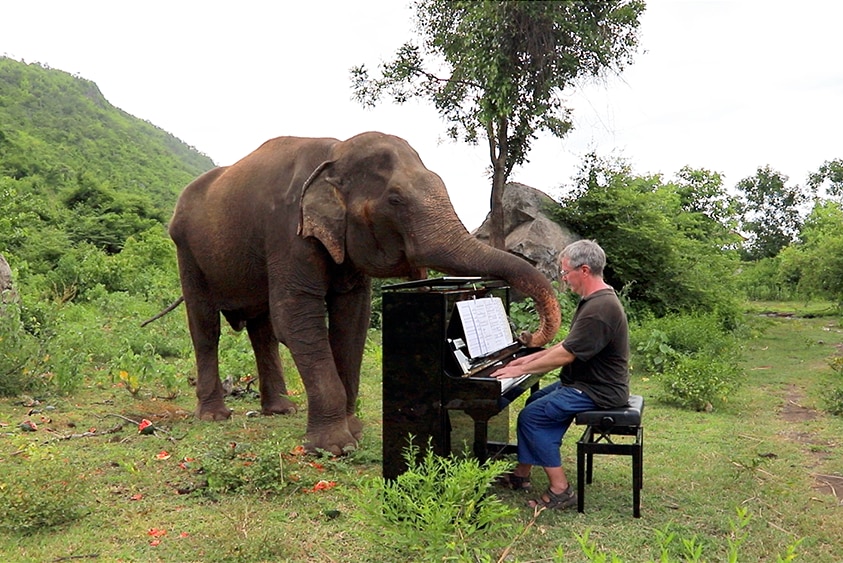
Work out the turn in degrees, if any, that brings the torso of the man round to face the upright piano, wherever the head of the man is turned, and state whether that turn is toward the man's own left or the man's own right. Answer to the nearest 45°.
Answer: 0° — they already face it

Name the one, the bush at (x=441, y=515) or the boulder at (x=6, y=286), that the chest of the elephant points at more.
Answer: the bush

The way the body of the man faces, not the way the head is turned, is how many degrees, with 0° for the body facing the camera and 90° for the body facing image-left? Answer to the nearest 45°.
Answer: approximately 90°

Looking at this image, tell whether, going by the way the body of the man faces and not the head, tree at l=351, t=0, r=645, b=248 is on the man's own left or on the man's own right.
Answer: on the man's own right

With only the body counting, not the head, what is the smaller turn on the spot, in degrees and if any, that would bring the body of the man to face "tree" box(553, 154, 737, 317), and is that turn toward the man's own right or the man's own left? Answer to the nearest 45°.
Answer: approximately 90° to the man's own right

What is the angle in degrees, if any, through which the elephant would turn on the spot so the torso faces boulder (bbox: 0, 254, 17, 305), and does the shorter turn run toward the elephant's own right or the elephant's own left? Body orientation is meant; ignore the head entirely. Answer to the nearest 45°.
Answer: approximately 180°

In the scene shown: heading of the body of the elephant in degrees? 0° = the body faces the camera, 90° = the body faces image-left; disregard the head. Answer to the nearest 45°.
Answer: approximately 315°

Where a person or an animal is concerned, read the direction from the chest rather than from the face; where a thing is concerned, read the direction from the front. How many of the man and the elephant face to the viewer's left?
1

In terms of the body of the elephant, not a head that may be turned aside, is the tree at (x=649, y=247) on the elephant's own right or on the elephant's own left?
on the elephant's own left

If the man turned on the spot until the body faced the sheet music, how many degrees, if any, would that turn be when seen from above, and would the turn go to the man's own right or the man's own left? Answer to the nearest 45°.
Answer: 0° — they already face it
